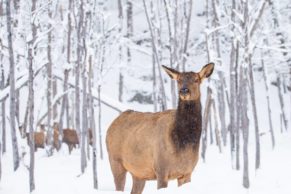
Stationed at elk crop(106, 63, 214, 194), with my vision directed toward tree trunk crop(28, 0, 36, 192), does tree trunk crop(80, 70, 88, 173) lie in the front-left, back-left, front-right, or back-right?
front-right

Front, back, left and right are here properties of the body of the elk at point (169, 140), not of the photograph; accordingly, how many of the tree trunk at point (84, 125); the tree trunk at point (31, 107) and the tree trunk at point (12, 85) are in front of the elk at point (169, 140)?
0

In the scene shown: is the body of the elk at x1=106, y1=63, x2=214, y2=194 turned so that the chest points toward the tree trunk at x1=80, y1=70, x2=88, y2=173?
no

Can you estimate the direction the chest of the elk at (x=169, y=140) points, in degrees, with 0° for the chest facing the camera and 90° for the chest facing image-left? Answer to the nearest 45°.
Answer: approximately 315°

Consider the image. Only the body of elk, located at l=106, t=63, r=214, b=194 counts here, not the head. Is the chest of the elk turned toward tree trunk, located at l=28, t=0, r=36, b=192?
no

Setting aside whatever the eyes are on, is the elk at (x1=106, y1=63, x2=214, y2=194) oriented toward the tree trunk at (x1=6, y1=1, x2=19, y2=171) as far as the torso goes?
no
